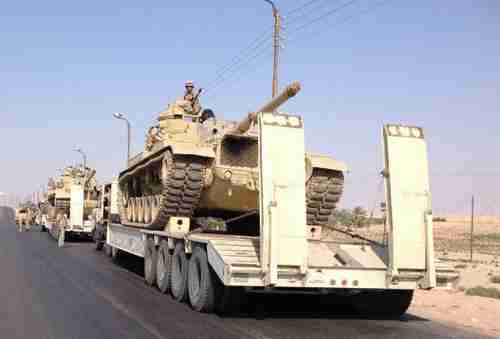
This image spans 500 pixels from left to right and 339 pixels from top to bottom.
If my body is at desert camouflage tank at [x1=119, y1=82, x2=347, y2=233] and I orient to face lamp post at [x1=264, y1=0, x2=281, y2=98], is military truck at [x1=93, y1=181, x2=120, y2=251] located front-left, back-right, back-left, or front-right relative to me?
front-left

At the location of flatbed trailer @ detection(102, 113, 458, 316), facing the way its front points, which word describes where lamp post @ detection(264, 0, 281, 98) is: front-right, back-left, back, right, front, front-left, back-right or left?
front-right

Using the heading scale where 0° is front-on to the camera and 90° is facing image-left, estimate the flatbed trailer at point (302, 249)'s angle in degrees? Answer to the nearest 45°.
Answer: approximately 135°
